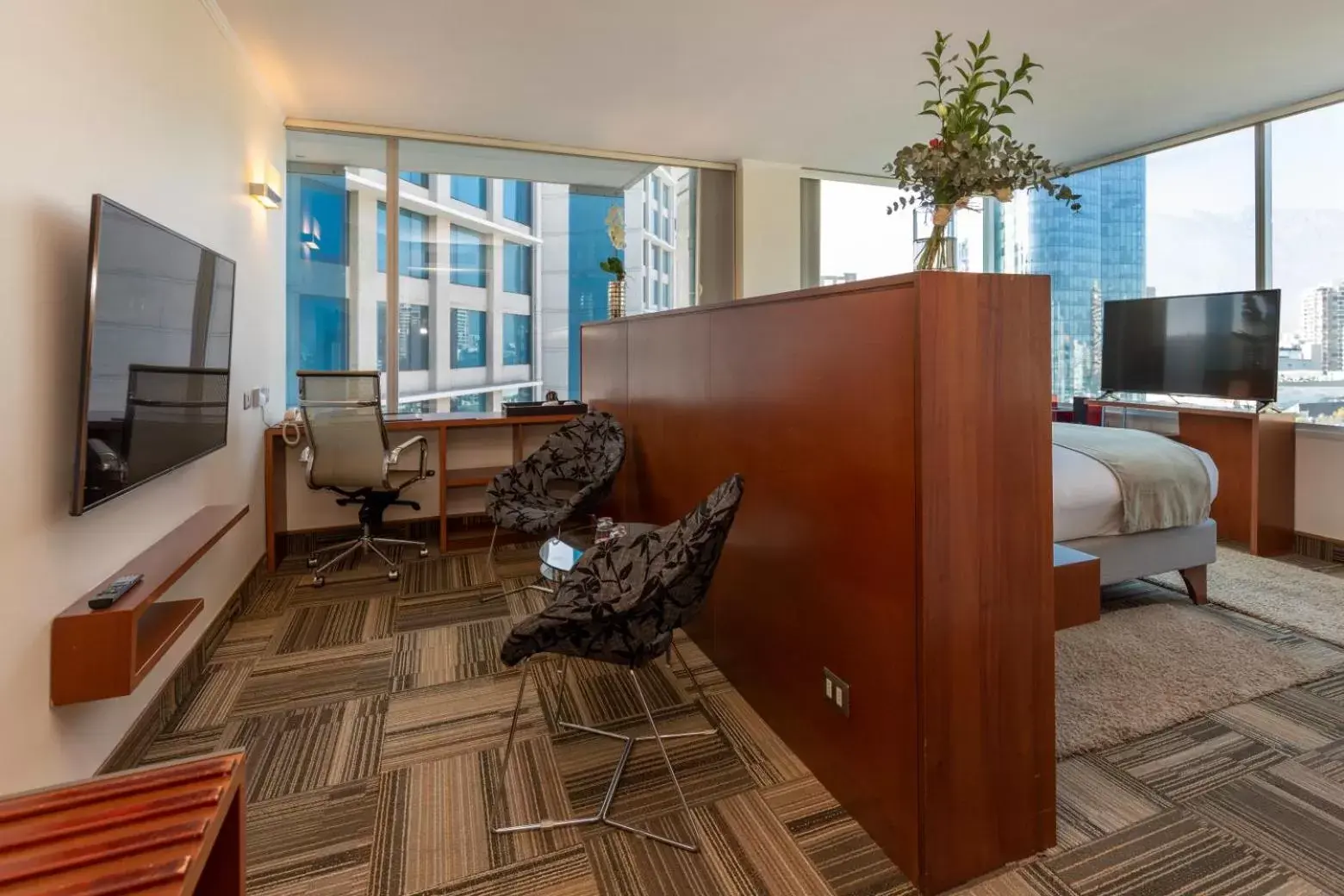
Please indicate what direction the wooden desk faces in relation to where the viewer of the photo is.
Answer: facing the viewer

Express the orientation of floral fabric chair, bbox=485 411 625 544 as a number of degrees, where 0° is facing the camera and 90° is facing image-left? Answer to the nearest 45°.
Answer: approximately 45°

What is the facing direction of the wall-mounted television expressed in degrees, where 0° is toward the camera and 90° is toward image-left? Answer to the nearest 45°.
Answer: approximately 315°

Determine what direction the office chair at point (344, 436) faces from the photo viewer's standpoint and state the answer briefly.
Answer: facing away from the viewer and to the right of the viewer

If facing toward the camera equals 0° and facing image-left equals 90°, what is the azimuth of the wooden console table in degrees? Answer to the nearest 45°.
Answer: approximately 45°

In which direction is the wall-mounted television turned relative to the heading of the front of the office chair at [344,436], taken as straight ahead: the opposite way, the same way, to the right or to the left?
to the right

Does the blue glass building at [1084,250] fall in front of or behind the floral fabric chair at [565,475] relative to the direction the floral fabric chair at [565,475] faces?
behind

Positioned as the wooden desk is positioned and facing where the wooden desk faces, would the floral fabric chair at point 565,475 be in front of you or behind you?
in front
